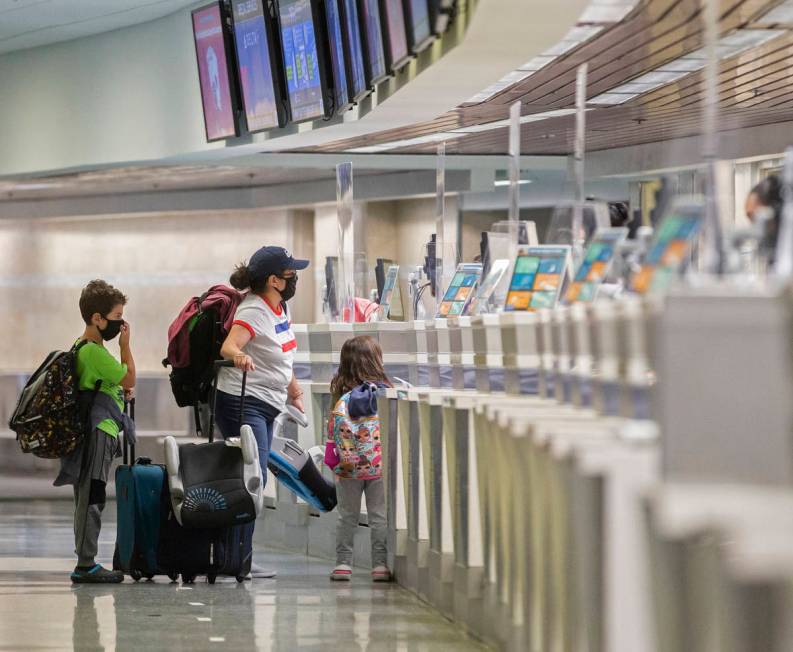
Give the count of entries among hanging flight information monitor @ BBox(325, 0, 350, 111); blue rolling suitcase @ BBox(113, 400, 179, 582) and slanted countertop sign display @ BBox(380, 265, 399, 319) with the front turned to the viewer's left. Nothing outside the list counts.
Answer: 2

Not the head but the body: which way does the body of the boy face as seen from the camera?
to the viewer's right

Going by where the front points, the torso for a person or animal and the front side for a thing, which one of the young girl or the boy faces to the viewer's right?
the boy

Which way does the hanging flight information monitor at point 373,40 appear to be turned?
to the viewer's left

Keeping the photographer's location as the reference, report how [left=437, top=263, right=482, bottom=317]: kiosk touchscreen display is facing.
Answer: facing the viewer and to the left of the viewer

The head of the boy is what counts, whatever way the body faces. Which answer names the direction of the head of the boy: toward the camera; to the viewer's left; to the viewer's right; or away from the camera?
to the viewer's right

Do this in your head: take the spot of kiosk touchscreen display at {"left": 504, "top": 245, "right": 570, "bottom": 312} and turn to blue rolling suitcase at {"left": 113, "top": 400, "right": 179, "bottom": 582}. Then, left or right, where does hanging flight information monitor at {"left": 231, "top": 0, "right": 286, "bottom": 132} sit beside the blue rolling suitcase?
right

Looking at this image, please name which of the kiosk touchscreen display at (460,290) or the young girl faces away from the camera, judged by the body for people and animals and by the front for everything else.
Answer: the young girl

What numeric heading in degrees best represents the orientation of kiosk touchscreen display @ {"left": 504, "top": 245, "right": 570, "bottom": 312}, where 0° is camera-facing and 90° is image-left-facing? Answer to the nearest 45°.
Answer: approximately 45°

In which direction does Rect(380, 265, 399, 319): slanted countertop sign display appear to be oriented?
to the viewer's left

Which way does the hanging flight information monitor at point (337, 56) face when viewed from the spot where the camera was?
facing to the left of the viewer

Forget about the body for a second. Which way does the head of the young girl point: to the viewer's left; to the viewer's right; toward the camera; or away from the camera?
away from the camera

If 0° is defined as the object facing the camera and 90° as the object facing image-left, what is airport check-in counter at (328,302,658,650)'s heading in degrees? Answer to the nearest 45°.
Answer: approximately 45°
